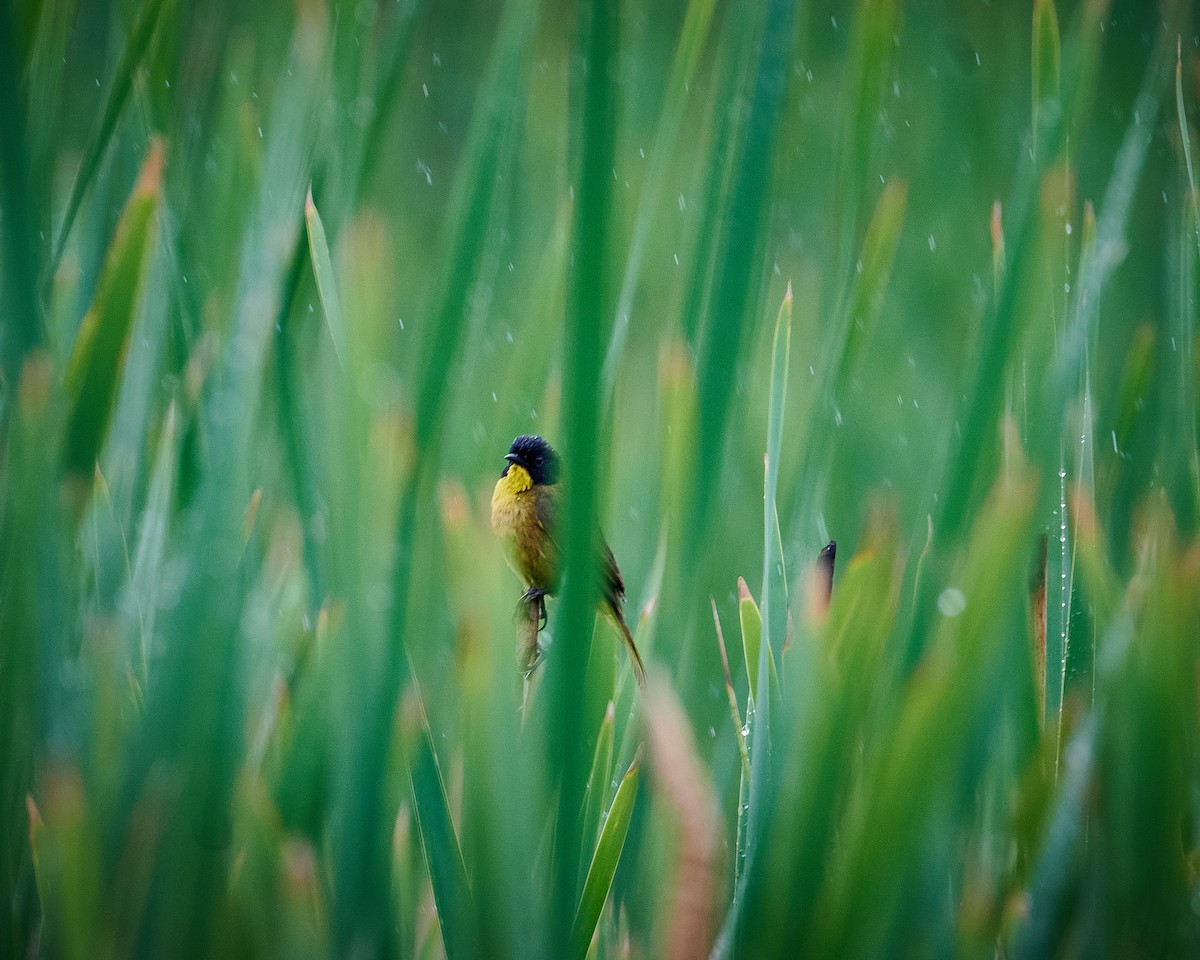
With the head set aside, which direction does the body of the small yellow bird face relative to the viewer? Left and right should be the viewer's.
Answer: facing the viewer and to the left of the viewer
